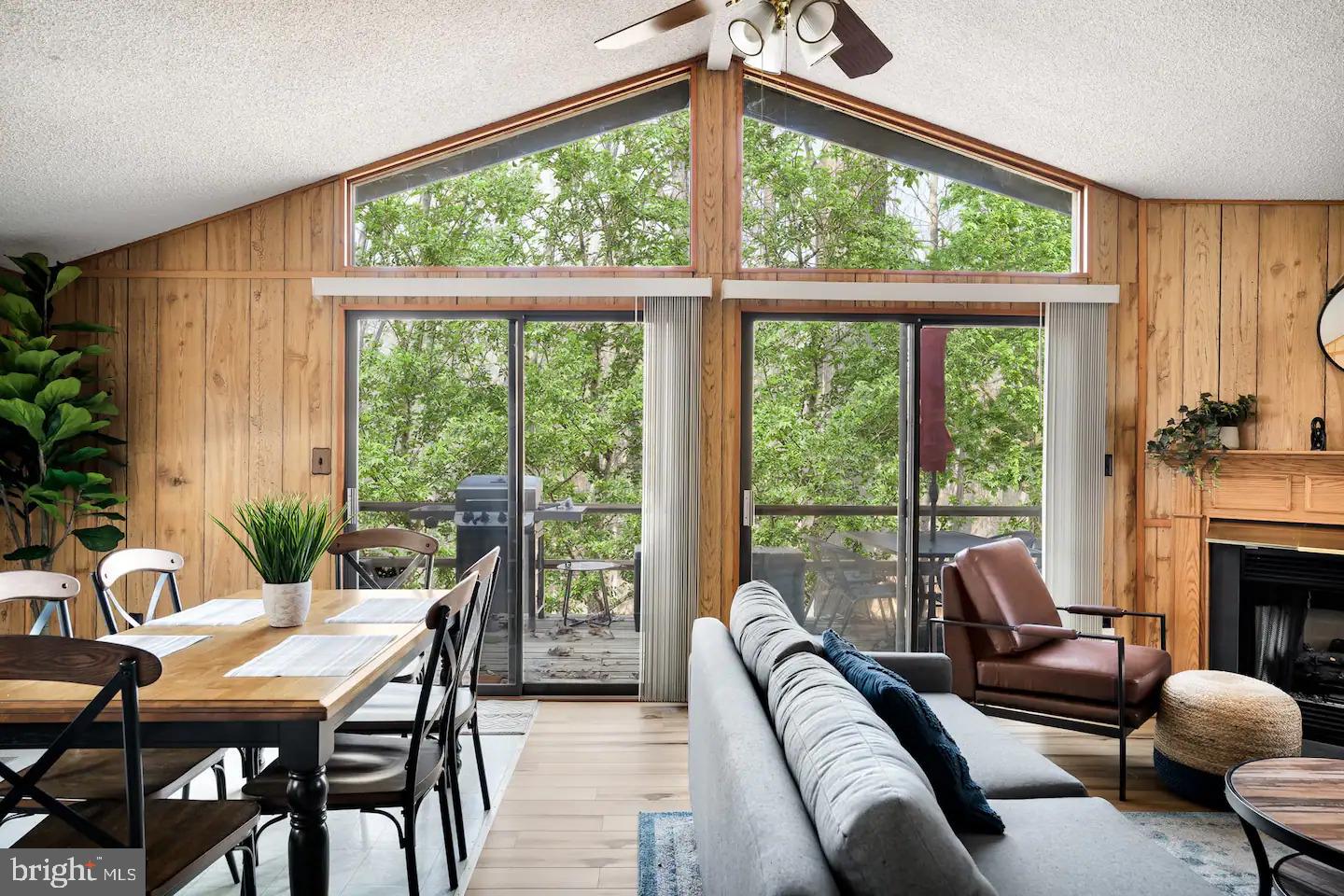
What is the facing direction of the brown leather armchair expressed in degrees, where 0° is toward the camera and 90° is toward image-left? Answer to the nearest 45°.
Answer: approximately 315°

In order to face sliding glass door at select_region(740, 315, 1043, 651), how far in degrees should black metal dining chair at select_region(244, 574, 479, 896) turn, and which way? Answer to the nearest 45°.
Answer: approximately 135° to its right

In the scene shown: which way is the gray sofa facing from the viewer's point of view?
to the viewer's right

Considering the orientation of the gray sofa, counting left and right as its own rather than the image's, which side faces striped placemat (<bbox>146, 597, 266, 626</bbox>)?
back

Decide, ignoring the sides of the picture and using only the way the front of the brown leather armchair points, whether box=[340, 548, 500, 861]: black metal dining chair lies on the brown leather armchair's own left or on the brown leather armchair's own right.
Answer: on the brown leather armchair's own right

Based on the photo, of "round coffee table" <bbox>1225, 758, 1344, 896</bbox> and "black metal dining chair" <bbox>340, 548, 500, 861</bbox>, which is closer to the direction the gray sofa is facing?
the round coffee table

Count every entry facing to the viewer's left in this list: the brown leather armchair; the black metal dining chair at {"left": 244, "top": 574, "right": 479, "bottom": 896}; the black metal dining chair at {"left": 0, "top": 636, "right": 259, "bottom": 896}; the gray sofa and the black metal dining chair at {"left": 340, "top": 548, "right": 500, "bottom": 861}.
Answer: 2

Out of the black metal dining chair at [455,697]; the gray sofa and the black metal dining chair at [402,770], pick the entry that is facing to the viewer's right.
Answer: the gray sofa

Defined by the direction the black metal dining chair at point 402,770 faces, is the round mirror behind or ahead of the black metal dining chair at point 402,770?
behind

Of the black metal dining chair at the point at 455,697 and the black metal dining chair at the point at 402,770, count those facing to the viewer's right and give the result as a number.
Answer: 0

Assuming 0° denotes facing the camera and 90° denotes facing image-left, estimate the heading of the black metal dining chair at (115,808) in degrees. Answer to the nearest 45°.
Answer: approximately 225°

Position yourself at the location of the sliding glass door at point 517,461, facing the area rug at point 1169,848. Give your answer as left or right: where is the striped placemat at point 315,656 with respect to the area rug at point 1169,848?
right

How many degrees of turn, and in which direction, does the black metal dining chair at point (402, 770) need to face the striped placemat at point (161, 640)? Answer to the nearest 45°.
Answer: approximately 45° to its right

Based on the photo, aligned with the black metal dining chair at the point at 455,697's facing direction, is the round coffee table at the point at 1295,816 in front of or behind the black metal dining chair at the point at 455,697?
behind

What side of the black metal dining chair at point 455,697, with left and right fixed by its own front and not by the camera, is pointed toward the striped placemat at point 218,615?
front

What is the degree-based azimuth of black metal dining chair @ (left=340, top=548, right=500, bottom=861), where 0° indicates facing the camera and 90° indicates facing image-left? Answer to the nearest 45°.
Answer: approximately 90°
